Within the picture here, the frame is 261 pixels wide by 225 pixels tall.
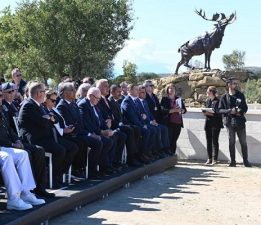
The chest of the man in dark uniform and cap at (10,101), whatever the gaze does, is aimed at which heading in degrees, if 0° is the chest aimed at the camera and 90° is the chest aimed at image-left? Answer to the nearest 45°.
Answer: approximately 315°

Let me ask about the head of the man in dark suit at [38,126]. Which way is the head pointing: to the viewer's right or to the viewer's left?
to the viewer's right

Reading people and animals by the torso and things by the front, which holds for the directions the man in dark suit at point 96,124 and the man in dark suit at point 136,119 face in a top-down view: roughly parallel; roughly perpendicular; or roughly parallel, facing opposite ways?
roughly parallel

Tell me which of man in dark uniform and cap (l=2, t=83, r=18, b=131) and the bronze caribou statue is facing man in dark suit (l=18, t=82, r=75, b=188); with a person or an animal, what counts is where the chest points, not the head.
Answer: man in dark uniform and cap (l=2, t=83, r=18, b=131)

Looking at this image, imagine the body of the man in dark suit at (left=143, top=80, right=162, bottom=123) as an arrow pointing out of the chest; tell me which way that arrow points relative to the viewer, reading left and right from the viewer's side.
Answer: facing the viewer and to the right of the viewer

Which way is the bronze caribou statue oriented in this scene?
to the viewer's right

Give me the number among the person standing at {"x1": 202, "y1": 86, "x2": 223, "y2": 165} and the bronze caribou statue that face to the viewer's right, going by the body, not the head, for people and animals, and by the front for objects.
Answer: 1
